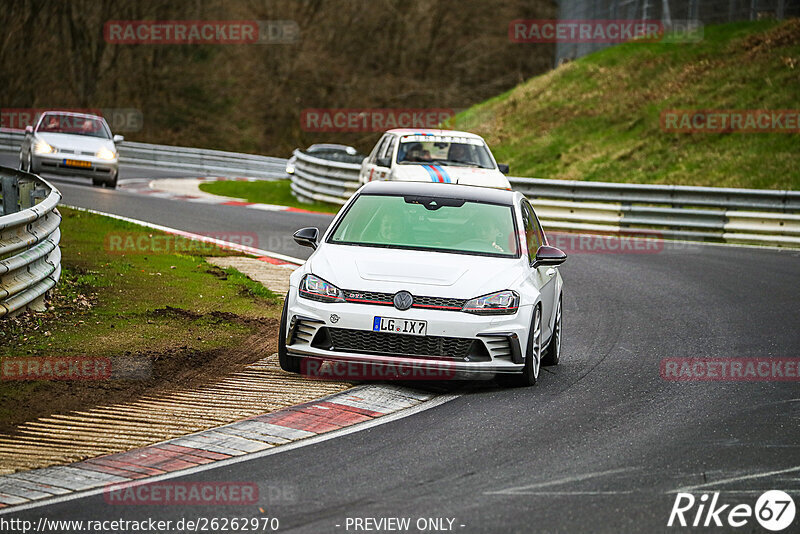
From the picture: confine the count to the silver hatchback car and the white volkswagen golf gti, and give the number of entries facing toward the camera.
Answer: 2

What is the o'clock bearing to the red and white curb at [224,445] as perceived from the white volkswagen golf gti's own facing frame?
The red and white curb is roughly at 1 o'clock from the white volkswagen golf gti.

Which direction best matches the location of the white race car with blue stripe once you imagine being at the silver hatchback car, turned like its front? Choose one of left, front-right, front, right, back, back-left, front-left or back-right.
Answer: front-left

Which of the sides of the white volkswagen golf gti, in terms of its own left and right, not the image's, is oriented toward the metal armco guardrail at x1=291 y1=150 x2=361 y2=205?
back

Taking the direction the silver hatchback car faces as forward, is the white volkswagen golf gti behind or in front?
in front

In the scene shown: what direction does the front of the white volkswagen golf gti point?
toward the camera

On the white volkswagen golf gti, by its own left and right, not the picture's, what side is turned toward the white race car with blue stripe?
back

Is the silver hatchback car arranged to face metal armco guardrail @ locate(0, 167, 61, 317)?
yes

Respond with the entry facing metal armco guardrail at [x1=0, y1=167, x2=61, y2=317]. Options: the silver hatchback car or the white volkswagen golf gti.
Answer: the silver hatchback car

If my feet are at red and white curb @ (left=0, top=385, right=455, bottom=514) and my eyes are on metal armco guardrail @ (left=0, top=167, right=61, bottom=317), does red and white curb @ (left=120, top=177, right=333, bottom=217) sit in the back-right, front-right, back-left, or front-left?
front-right

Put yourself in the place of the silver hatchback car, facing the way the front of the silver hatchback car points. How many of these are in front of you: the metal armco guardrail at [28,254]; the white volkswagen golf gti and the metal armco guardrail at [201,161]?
2

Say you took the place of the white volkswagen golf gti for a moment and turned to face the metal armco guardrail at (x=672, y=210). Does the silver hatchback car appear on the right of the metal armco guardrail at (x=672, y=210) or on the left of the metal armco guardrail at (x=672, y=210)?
left

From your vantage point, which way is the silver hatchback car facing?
toward the camera

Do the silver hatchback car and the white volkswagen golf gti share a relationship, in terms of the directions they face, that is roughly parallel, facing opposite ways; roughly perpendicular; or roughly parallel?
roughly parallel

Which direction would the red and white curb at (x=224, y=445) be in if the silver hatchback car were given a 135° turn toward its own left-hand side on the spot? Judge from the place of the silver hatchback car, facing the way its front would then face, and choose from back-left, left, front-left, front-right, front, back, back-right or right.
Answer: back-right
